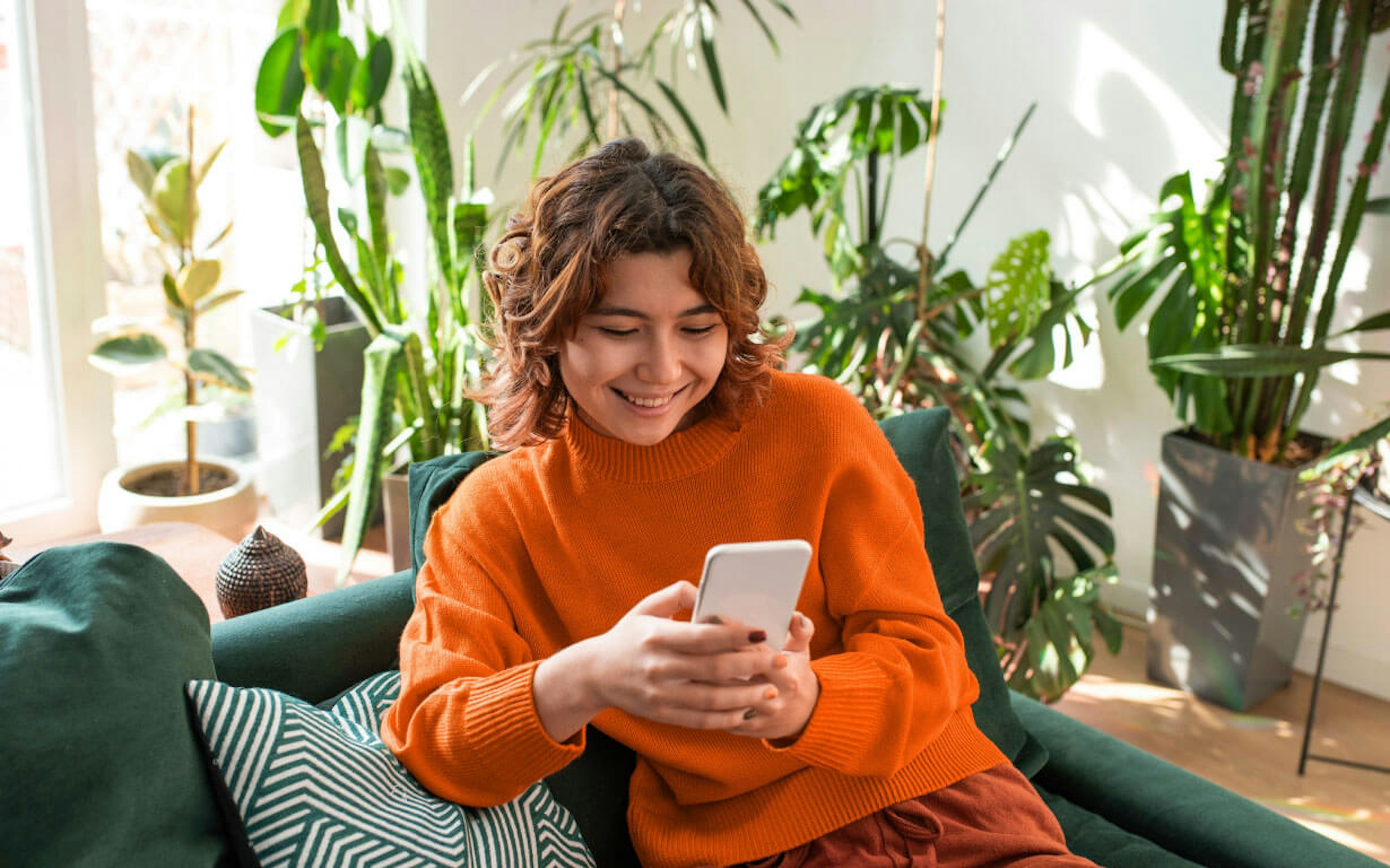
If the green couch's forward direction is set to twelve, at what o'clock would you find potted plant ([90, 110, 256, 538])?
The potted plant is roughly at 5 o'clock from the green couch.

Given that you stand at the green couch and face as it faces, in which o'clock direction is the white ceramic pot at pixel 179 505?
The white ceramic pot is roughly at 5 o'clock from the green couch.

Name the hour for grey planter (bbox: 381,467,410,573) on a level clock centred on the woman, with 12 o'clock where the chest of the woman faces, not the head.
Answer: The grey planter is roughly at 5 o'clock from the woman.

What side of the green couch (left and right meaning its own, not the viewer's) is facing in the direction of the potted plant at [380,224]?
back

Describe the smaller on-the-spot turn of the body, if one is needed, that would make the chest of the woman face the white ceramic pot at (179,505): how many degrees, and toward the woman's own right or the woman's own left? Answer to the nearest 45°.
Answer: approximately 135° to the woman's own right

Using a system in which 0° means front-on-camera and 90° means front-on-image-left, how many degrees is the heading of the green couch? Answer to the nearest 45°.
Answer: approximately 0°

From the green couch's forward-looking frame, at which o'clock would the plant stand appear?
The plant stand is roughly at 8 o'clock from the green couch.

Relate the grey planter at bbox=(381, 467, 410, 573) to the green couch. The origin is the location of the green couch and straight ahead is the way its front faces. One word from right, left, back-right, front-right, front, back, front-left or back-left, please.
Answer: back

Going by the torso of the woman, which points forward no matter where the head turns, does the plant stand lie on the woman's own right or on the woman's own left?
on the woman's own left

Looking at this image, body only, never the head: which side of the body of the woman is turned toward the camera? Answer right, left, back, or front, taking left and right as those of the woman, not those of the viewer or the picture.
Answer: front

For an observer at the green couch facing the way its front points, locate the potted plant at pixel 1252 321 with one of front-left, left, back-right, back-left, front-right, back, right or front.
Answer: back-left
